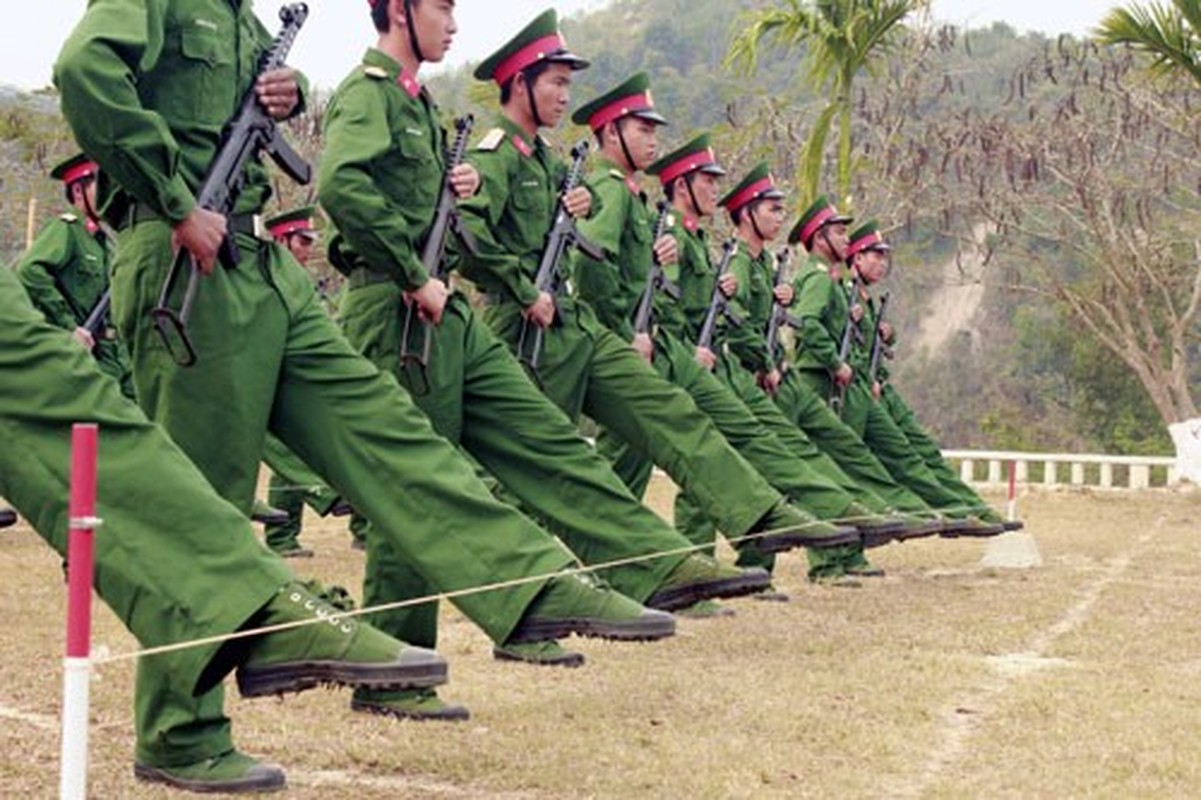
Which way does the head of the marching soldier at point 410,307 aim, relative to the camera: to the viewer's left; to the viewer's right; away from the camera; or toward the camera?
to the viewer's right

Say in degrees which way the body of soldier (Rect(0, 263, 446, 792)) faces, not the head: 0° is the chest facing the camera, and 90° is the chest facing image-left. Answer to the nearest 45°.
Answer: approximately 270°

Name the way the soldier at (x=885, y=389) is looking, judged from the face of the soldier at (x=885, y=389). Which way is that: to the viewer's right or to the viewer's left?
to the viewer's right

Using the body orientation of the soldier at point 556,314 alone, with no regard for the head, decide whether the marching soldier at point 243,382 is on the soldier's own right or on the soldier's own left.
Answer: on the soldier's own right

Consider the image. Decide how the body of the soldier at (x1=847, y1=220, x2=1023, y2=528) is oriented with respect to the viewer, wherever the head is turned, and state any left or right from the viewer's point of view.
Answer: facing to the right of the viewer

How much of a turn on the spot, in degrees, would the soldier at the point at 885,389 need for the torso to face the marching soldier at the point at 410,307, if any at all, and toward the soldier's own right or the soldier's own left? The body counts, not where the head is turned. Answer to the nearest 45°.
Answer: approximately 90° to the soldier's own right

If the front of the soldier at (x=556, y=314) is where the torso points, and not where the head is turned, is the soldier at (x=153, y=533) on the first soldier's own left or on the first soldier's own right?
on the first soldier's own right

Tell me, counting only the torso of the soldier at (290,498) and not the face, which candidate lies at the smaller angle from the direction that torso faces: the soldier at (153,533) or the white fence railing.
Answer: the white fence railing

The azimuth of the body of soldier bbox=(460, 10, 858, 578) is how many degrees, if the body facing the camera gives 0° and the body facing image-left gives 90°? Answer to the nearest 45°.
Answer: approximately 270°

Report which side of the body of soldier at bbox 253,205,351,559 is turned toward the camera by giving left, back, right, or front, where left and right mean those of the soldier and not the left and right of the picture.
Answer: right

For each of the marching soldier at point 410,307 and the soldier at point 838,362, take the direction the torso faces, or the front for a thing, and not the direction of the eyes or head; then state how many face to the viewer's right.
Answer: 2

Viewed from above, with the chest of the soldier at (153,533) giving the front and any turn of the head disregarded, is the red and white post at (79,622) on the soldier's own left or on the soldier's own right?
on the soldier's own right
